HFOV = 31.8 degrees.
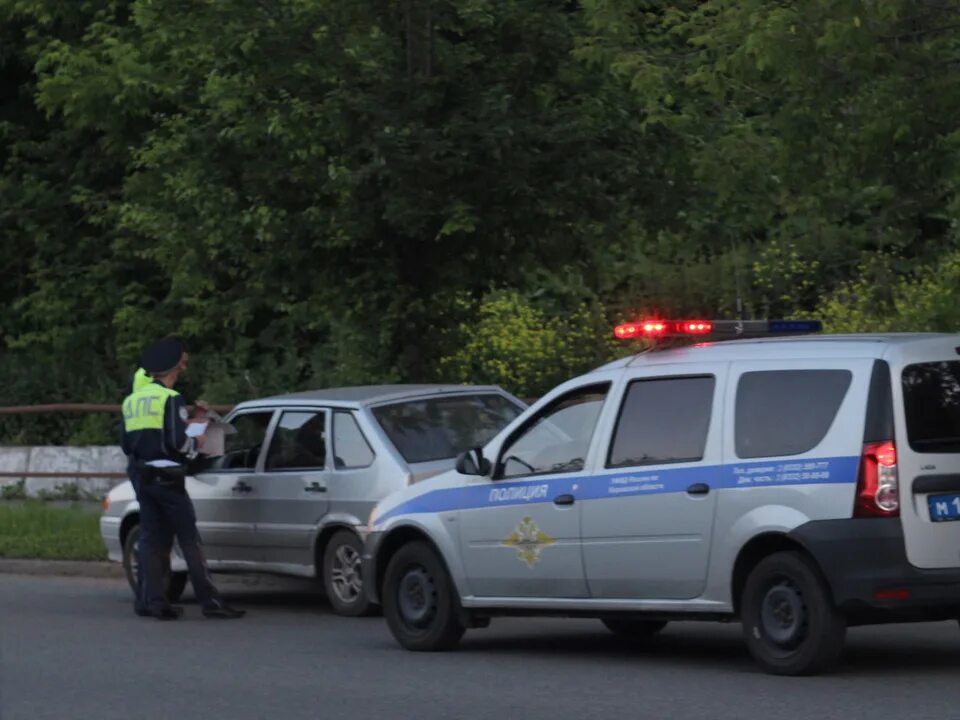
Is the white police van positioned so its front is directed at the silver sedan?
yes

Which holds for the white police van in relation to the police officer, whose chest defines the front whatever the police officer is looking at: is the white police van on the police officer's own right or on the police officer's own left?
on the police officer's own right

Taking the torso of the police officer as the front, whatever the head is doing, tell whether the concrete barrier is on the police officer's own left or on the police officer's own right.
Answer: on the police officer's own left

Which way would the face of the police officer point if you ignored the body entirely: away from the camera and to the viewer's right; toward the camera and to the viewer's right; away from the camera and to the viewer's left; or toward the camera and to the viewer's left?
away from the camera and to the viewer's right

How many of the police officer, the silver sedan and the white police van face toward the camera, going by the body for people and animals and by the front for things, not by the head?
0

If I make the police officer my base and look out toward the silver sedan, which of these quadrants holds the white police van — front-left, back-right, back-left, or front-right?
front-right

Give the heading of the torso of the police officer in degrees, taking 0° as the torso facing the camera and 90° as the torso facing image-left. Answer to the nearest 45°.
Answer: approximately 225°

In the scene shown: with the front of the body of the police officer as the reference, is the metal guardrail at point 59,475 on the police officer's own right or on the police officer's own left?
on the police officer's own left
